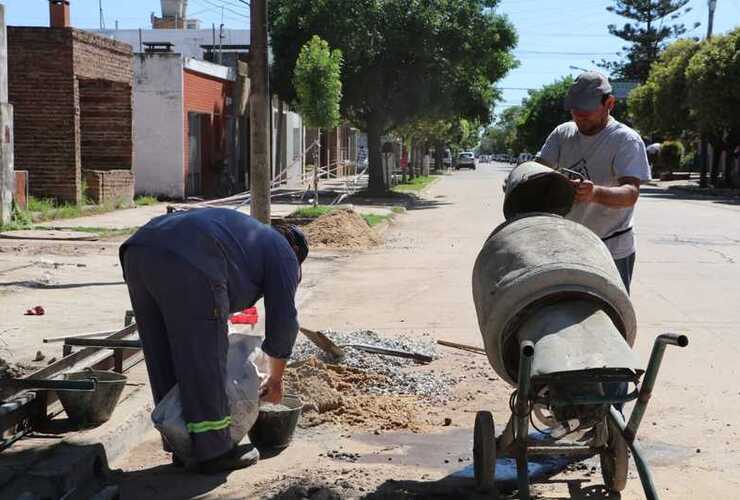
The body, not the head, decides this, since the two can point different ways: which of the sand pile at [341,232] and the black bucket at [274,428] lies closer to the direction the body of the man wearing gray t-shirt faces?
the black bucket

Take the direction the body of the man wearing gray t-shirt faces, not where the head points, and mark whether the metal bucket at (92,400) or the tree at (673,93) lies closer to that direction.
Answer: the metal bucket

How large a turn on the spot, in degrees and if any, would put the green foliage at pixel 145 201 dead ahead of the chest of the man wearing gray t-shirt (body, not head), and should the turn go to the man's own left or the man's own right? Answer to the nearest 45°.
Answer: approximately 90° to the man's own right

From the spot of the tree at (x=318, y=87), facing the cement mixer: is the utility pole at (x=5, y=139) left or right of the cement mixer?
right

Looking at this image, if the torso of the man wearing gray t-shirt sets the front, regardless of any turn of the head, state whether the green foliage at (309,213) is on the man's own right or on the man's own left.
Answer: on the man's own right

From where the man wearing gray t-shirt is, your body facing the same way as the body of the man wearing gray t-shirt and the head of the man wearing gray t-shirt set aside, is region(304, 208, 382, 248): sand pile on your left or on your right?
on your right

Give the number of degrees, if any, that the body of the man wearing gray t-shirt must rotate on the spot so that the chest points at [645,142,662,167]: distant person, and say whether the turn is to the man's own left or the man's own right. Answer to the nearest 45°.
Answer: approximately 135° to the man's own right

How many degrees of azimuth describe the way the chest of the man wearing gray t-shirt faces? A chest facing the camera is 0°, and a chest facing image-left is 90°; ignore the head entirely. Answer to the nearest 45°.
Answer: approximately 45°

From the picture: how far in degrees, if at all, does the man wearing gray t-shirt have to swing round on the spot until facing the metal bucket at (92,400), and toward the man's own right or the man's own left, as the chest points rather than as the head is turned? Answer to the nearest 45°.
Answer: approximately 45° to the man's own right
